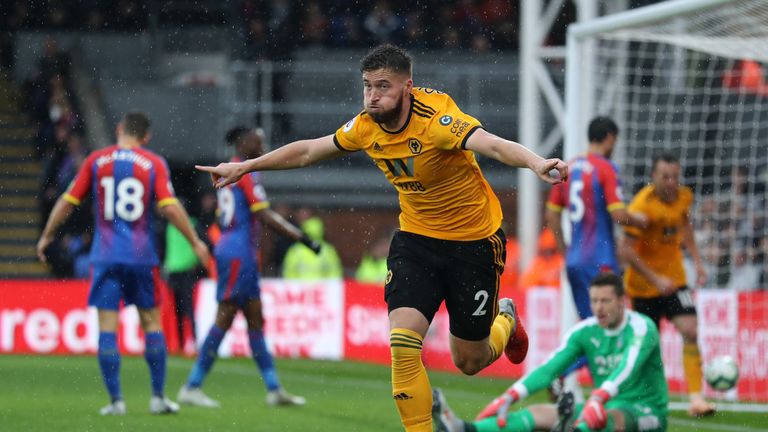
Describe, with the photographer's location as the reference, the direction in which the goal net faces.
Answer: facing the viewer and to the left of the viewer

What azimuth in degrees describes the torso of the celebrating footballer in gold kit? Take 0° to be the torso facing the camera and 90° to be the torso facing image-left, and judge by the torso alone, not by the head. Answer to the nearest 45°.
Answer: approximately 45°

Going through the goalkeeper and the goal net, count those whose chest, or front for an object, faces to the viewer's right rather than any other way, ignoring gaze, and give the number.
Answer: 0

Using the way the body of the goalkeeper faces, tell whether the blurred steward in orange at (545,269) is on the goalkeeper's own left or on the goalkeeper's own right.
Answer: on the goalkeeper's own right

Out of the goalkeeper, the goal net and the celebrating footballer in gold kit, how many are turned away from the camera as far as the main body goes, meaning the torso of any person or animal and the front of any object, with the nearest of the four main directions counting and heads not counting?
0

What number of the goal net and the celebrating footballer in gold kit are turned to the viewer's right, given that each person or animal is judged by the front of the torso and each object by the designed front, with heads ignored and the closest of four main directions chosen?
0

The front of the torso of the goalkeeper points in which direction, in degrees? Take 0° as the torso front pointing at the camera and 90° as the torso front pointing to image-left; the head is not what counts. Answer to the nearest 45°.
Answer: approximately 45°

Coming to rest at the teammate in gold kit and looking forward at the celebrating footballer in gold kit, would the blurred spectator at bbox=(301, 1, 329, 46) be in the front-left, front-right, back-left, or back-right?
back-right

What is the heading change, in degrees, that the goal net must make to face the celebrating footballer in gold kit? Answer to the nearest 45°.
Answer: approximately 45° to its left

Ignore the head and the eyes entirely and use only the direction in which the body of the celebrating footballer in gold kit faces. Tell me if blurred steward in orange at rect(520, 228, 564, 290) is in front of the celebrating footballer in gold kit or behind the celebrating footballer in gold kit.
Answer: behind

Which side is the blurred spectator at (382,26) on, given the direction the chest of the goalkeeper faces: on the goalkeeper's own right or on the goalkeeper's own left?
on the goalkeeper's own right

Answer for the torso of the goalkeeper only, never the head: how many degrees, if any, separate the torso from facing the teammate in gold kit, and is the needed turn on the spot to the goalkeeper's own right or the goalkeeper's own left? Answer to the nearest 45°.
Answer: approximately 135° to the goalkeeper's own right

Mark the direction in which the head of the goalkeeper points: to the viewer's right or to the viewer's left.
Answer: to the viewer's left
